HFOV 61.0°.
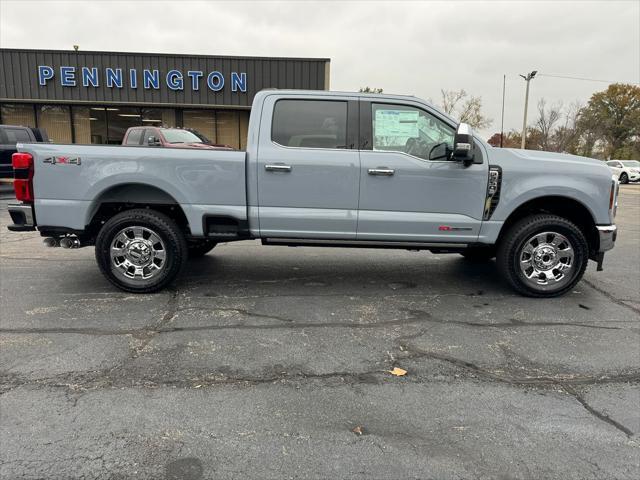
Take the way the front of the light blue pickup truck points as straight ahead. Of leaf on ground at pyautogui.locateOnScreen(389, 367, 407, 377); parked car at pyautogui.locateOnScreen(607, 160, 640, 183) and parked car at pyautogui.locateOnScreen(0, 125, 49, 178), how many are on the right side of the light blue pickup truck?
1

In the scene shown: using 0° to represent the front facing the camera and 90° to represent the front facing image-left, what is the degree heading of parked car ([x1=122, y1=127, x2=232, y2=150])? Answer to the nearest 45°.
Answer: approximately 315°

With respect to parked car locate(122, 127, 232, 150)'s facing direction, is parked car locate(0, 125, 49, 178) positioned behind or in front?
behind

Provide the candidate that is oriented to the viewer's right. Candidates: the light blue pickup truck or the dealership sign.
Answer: the light blue pickup truck

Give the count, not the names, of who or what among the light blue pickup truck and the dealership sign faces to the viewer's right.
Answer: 1

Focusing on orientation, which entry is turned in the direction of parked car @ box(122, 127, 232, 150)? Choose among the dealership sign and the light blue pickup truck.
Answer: the dealership sign

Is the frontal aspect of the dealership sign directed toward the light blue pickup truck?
yes

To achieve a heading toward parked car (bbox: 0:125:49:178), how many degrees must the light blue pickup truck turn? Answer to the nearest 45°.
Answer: approximately 135° to its left

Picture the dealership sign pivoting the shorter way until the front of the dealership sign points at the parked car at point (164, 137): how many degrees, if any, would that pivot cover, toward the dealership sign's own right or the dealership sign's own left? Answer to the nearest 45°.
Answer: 0° — it already faces it

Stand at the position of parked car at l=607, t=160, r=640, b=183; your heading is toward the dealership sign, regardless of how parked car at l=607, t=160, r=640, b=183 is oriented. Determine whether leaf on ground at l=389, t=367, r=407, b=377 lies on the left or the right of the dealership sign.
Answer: left

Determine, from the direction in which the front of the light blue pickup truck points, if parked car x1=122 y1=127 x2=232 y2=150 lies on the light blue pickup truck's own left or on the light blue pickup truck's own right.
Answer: on the light blue pickup truck's own left

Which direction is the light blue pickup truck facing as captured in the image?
to the viewer's right

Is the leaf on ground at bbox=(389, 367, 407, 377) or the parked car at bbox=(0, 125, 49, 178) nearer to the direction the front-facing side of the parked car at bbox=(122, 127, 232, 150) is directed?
the leaf on ground

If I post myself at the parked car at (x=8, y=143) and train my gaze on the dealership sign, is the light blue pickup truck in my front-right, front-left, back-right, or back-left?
back-right

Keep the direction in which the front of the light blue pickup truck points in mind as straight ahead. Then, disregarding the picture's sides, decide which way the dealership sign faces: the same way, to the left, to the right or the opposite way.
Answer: to the right
